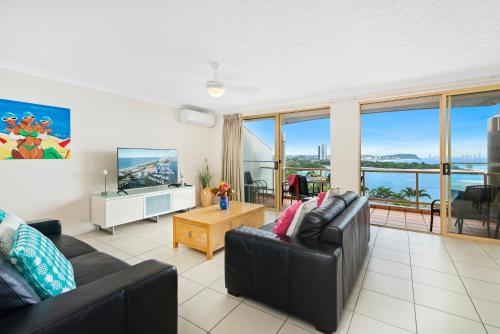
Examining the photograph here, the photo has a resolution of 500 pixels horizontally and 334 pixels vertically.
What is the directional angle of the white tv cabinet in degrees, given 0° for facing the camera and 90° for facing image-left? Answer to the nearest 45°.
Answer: approximately 315°

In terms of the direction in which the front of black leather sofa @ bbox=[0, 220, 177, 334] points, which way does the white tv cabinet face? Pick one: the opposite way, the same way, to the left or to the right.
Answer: to the right

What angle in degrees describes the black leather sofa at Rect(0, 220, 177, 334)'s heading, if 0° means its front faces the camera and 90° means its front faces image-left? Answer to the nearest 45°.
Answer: approximately 225°

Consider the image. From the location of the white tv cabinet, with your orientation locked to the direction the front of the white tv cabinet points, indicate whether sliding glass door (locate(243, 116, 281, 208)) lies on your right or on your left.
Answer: on your left

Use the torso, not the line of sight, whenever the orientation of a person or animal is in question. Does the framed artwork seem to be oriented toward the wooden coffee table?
no

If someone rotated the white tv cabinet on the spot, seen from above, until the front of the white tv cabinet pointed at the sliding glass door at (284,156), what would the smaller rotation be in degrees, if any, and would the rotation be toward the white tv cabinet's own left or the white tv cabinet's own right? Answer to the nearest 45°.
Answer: approximately 45° to the white tv cabinet's own left

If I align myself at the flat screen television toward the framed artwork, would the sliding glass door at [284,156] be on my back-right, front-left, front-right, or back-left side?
back-left

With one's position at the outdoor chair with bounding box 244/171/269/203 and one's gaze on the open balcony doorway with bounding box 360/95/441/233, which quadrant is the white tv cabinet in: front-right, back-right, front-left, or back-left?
back-right

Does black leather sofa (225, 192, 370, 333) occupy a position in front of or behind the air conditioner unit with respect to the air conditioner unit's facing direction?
in front

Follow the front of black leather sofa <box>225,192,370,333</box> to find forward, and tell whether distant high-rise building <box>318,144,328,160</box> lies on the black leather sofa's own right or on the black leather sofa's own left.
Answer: on the black leather sofa's own right

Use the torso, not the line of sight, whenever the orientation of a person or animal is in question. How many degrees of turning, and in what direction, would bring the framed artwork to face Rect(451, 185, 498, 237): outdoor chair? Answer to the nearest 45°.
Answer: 0° — it already faces it

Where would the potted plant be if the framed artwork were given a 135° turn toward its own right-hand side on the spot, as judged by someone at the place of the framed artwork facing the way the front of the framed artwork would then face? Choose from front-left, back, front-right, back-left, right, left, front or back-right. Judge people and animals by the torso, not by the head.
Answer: back

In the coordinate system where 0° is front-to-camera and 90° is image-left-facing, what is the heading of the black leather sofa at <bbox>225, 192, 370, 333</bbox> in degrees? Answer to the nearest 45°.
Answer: approximately 135°

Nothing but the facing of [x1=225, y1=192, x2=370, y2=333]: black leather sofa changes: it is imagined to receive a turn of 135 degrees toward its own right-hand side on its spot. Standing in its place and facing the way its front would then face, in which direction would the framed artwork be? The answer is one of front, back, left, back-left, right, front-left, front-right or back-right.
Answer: back

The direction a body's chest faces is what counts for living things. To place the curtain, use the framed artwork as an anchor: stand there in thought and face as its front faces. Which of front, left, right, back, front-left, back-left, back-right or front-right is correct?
front-left

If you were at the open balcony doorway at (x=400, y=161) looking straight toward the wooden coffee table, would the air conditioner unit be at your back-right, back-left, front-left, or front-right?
front-right
